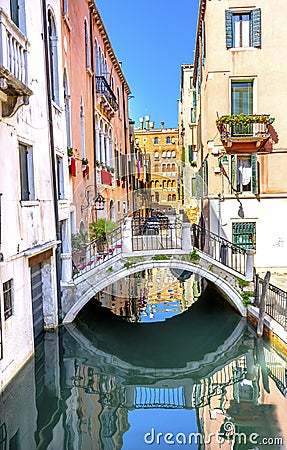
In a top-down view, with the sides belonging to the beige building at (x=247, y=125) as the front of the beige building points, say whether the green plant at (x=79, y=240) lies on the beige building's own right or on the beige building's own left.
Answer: on the beige building's own right

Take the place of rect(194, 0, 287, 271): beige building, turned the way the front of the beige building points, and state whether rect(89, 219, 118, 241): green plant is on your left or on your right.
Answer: on your right

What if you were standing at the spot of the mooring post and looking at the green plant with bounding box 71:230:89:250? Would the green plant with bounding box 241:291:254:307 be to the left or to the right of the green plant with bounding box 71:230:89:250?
right

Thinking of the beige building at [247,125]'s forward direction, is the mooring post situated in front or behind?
in front

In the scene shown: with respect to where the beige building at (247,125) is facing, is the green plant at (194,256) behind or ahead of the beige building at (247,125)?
ahead
